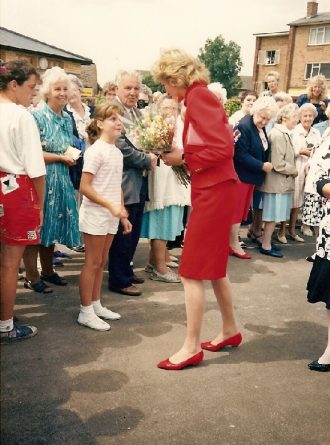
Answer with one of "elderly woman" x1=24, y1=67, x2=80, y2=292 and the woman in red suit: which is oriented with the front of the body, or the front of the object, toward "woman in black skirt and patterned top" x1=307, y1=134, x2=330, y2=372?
"elderly woman" x1=24, y1=67, x2=80, y2=292

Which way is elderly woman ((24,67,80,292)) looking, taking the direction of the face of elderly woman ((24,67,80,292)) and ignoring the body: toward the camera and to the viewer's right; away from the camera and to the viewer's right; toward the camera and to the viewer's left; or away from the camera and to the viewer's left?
toward the camera and to the viewer's right

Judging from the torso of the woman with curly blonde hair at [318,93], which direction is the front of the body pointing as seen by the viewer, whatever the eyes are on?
toward the camera

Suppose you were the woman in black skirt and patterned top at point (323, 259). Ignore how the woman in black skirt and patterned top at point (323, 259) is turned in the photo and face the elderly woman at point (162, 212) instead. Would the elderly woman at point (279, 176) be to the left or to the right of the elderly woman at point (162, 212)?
right

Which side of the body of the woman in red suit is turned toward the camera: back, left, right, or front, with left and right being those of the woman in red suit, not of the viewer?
left

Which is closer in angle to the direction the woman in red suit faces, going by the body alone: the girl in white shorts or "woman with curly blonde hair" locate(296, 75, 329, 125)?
the girl in white shorts

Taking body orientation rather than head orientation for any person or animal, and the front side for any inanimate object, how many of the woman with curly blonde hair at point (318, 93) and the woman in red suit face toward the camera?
1

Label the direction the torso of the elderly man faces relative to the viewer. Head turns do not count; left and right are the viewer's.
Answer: facing the viewer and to the right of the viewer

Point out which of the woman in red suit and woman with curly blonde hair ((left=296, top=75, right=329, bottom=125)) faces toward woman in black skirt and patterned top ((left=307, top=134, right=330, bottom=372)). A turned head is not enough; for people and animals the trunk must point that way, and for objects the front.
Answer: woman with curly blonde hair ((left=296, top=75, right=329, bottom=125))

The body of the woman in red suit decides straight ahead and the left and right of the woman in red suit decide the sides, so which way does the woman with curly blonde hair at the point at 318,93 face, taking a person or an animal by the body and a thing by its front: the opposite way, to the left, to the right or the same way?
to the left

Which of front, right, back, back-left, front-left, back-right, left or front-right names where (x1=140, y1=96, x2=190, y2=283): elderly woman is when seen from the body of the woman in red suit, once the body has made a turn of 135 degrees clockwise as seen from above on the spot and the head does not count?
front-left

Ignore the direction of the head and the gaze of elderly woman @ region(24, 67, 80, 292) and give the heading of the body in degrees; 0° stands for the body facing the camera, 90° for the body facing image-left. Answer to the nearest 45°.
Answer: approximately 315°

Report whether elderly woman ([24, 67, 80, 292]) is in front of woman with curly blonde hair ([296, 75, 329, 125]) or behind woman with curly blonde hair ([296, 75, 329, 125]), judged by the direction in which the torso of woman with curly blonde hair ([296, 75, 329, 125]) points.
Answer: in front
